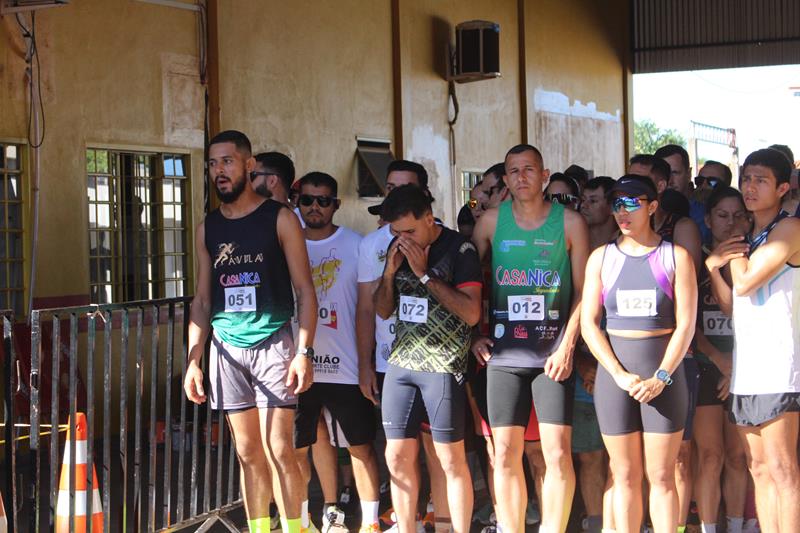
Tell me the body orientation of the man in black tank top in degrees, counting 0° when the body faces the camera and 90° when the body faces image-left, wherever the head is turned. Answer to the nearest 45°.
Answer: approximately 45°

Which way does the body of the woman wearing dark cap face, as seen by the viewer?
toward the camera

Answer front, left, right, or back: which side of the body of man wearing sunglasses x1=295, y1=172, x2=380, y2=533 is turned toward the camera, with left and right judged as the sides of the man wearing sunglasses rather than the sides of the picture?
front

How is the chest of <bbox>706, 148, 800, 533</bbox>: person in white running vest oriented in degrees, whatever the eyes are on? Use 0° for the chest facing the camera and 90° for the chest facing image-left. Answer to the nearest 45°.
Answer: approximately 45°

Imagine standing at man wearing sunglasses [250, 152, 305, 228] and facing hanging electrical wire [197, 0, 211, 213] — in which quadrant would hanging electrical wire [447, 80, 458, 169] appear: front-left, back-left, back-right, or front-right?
front-right

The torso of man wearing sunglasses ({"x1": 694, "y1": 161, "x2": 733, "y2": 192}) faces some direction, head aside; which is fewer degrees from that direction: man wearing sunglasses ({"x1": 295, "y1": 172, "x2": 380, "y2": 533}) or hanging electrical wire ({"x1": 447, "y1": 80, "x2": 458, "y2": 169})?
the man wearing sunglasses

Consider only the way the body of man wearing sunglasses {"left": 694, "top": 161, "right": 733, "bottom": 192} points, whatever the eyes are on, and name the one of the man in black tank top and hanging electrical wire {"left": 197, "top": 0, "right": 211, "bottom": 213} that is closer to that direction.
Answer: the man in black tank top

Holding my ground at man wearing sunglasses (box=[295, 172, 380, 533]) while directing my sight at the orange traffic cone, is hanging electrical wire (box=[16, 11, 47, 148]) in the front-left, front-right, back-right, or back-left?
front-right

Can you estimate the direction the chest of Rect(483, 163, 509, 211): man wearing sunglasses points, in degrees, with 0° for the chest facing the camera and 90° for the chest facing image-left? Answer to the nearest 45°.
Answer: approximately 45°

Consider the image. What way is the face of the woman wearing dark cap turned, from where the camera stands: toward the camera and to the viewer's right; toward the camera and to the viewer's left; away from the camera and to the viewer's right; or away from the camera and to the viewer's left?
toward the camera and to the viewer's left

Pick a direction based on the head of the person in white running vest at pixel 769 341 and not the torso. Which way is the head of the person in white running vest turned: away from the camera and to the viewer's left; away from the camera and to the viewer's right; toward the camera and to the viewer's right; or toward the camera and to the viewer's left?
toward the camera and to the viewer's left

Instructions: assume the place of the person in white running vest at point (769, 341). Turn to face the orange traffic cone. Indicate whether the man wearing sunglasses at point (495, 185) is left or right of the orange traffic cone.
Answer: right

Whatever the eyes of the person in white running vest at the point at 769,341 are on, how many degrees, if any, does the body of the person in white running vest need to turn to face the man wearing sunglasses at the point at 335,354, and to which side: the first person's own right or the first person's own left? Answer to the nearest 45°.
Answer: approximately 45° to the first person's own right

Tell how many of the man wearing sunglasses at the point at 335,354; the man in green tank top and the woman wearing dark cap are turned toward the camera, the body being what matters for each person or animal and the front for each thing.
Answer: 3

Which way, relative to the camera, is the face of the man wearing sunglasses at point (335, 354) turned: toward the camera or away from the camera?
toward the camera

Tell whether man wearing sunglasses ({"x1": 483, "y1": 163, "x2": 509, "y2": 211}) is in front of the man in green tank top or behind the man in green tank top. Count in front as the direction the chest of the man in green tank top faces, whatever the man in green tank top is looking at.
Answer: behind

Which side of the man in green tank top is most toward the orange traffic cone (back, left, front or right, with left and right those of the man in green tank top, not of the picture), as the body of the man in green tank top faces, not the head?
right

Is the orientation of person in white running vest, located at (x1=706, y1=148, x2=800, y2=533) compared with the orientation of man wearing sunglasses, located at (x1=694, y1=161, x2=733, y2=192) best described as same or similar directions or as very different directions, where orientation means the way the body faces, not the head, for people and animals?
same or similar directions

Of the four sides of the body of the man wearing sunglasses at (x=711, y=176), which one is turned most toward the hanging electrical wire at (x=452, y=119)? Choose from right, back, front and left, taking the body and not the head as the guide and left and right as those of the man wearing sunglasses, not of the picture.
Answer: right

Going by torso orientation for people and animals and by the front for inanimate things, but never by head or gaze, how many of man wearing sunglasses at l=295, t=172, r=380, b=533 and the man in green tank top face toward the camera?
2

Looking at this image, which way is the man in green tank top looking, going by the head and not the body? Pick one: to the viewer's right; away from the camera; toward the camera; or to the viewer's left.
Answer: toward the camera
